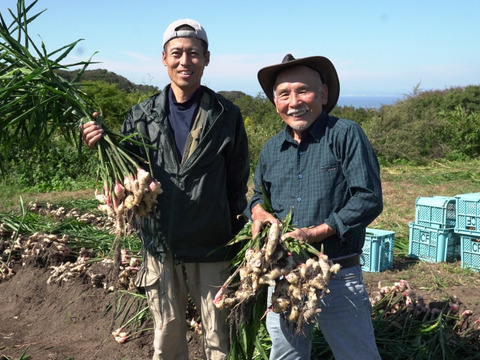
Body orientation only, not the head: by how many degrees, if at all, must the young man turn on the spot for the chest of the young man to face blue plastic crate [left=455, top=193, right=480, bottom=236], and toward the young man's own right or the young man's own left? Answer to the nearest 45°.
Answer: approximately 135° to the young man's own left

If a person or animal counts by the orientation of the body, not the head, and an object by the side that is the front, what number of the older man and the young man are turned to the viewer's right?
0

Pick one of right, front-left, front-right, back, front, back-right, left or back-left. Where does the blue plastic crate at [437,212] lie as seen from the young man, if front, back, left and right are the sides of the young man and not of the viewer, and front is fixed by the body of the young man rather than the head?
back-left

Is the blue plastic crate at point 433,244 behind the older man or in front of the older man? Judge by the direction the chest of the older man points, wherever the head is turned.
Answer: behind

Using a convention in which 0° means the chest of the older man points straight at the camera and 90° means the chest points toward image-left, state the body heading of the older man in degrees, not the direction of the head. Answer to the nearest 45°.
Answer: approximately 45°

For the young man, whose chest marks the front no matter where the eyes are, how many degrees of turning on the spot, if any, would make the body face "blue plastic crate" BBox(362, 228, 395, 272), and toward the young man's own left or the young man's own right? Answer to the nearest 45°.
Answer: approximately 135° to the young man's own left

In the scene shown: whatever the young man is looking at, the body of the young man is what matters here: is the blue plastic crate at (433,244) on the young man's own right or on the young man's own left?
on the young man's own left

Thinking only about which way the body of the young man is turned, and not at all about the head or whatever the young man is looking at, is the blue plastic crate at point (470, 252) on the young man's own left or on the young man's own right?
on the young man's own left

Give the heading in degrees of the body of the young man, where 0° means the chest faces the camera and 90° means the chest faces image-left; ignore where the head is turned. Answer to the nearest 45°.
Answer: approximately 0°

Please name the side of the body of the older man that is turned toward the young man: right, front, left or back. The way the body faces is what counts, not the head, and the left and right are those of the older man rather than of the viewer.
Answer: right
